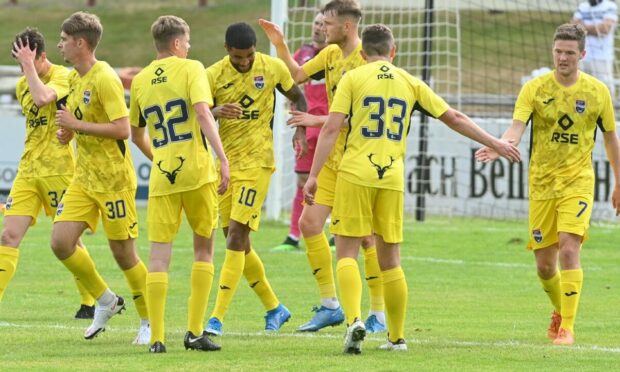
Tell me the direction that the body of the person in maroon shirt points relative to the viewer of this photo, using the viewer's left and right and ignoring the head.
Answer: facing the viewer and to the left of the viewer
